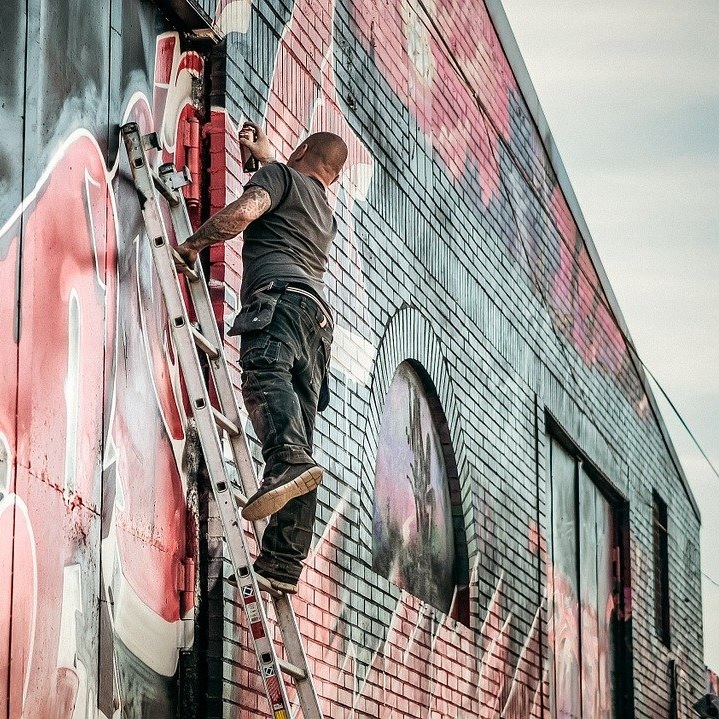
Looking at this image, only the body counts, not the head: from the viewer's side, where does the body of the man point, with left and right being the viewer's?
facing away from the viewer and to the left of the viewer
